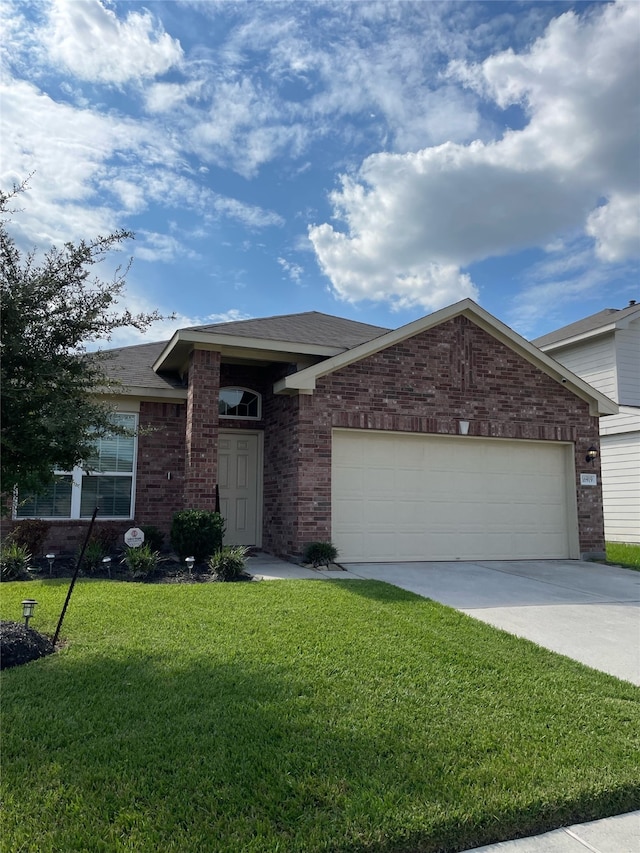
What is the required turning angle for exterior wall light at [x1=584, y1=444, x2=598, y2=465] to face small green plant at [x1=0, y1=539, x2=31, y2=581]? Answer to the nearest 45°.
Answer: approximately 90° to its right

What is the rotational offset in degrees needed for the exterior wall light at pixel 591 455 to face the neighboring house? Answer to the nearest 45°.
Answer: approximately 135° to its left

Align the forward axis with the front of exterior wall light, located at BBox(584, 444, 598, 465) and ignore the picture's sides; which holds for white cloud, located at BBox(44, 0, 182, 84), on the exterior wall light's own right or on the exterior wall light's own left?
on the exterior wall light's own right

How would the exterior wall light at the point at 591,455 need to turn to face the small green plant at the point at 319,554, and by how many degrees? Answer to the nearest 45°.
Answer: approximately 90° to its right

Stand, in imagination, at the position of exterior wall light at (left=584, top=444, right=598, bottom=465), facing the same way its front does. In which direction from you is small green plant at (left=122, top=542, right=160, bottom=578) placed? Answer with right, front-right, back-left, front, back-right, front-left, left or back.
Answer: right

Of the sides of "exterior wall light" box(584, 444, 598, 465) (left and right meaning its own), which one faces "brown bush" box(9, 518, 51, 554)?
right

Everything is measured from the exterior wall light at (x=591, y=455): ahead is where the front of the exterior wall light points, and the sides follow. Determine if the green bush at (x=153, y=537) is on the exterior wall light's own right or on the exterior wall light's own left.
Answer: on the exterior wall light's own right

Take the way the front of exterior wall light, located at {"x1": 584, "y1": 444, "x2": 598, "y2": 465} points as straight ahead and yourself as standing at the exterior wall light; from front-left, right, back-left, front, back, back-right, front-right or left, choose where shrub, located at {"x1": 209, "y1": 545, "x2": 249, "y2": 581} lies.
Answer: right

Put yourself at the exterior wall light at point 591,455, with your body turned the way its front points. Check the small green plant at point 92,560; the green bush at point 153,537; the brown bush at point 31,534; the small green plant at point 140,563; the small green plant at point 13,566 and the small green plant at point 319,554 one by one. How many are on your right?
6

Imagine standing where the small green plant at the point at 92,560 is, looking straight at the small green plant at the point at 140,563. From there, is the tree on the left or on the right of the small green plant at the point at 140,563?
right

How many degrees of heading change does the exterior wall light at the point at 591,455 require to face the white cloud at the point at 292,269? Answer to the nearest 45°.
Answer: approximately 135° to its right

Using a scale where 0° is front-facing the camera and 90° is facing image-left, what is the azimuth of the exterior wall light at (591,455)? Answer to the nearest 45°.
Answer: approximately 315°
